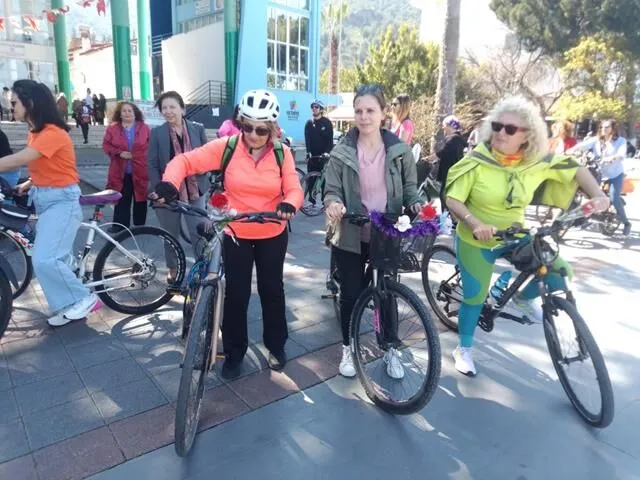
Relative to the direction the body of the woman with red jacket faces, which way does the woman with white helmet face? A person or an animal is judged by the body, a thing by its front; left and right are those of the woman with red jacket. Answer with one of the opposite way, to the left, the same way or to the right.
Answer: the same way

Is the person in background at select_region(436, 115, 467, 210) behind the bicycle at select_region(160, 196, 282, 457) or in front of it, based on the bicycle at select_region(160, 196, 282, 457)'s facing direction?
behind

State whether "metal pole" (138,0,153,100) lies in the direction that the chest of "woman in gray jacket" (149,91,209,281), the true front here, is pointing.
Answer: no

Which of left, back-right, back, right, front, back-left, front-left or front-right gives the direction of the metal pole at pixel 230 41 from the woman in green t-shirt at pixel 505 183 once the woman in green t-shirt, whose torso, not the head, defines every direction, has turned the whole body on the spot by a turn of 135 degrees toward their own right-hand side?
front

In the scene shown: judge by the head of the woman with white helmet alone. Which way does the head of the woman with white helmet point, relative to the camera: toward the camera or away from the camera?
toward the camera

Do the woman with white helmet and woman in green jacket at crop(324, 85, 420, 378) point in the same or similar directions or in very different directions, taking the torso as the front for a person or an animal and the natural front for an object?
same or similar directions

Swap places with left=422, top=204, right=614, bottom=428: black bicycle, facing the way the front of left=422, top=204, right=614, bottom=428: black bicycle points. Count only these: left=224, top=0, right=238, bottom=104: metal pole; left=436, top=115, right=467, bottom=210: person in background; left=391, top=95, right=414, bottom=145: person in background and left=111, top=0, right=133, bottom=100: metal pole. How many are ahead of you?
0

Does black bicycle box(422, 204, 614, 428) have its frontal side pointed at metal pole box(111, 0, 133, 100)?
no

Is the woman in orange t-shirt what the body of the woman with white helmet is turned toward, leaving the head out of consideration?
no

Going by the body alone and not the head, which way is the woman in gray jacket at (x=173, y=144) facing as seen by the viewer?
toward the camera

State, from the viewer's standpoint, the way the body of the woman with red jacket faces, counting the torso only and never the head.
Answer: toward the camera

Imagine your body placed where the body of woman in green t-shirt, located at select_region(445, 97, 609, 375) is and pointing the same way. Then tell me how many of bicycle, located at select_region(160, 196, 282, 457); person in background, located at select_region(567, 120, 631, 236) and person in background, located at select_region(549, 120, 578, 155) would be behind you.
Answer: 2

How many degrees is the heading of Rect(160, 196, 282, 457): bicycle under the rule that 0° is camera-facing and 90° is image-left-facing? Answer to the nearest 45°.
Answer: approximately 0°

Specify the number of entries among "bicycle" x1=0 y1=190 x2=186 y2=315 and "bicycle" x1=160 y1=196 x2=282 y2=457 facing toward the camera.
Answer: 1

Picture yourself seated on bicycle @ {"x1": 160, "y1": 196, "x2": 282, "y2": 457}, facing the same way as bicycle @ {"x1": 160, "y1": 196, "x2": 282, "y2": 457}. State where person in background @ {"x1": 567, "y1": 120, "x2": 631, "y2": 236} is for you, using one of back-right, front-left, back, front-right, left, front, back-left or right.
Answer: back-left

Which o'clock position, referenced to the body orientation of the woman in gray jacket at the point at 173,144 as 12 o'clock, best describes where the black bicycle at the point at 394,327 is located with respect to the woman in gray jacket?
The black bicycle is roughly at 11 o'clock from the woman in gray jacket.
